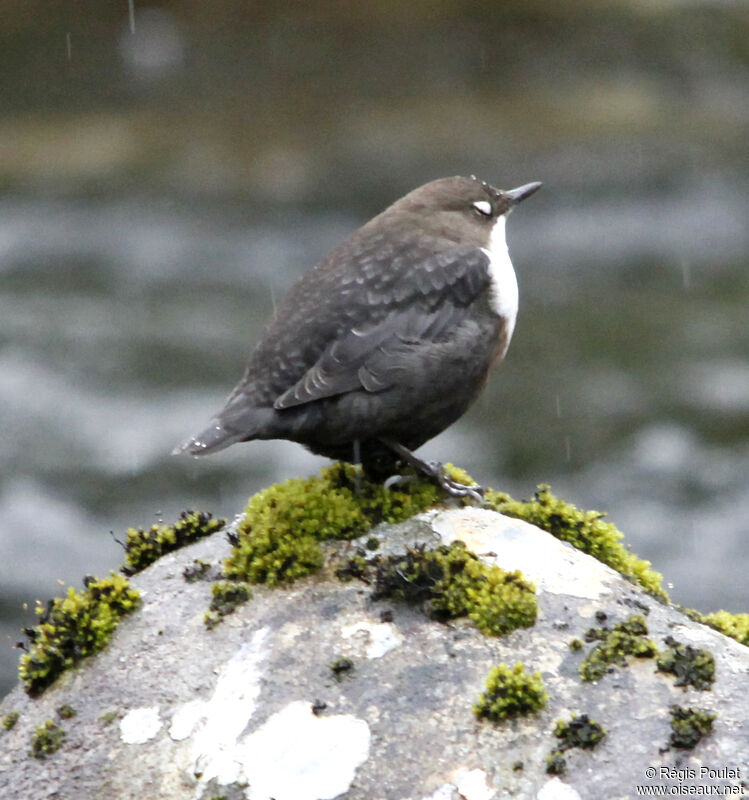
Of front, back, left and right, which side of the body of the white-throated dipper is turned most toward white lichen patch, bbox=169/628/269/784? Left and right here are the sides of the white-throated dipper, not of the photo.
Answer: right

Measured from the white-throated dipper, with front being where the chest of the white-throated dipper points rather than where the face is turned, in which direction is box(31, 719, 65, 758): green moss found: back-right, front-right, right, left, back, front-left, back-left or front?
back-right

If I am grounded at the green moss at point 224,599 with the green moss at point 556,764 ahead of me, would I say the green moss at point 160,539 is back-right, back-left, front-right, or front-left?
back-left

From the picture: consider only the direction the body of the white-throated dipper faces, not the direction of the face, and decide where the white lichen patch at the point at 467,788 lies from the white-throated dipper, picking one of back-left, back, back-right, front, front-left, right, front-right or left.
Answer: right

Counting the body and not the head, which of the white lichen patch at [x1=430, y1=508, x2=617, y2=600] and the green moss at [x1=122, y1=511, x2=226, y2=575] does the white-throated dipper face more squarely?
the white lichen patch

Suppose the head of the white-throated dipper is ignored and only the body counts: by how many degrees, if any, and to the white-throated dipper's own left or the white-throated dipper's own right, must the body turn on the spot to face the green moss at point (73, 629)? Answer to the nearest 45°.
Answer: approximately 135° to the white-throated dipper's own right

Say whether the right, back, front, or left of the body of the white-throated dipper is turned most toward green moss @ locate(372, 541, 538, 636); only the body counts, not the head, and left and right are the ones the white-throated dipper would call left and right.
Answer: right

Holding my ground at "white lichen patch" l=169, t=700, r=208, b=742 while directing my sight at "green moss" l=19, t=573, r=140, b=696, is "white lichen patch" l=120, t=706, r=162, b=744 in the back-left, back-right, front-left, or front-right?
front-left

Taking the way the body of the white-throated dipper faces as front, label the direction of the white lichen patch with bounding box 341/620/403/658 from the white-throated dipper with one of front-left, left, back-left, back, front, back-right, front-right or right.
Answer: right

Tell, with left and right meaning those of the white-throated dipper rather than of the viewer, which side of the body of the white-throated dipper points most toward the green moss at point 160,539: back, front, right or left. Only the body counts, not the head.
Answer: back

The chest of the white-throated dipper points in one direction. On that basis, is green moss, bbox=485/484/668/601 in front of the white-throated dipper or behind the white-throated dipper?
in front

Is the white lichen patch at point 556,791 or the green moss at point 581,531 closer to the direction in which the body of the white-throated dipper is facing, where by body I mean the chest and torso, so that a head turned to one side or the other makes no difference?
the green moss

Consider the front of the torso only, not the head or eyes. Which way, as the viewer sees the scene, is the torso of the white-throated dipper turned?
to the viewer's right
